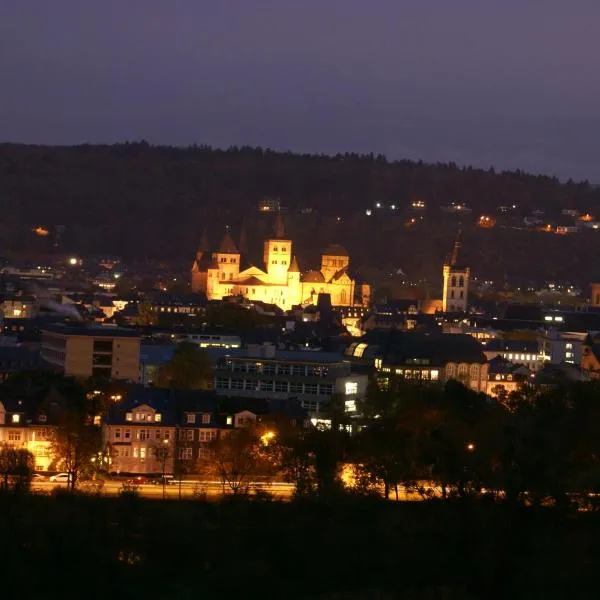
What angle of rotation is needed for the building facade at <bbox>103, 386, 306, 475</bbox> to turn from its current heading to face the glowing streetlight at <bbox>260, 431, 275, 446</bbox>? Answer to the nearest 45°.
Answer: approximately 90° to its left

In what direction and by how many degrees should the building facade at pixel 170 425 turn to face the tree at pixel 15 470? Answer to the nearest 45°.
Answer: approximately 45° to its right

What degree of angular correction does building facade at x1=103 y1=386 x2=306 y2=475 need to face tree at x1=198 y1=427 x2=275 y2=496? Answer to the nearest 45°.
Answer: approximately 45° to its left

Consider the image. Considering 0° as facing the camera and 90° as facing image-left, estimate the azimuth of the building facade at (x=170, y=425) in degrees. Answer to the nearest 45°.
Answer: approximately 0°

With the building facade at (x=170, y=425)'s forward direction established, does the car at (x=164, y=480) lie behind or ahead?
ahead
